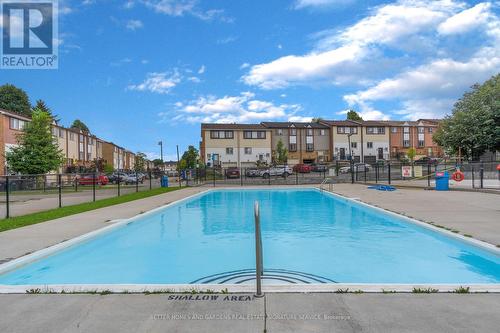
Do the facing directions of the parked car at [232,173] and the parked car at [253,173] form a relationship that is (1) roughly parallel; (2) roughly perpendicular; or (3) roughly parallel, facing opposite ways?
roughly parallel
